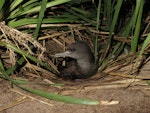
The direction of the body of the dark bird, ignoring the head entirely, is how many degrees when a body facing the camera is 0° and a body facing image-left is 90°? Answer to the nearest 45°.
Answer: approximately 90°
